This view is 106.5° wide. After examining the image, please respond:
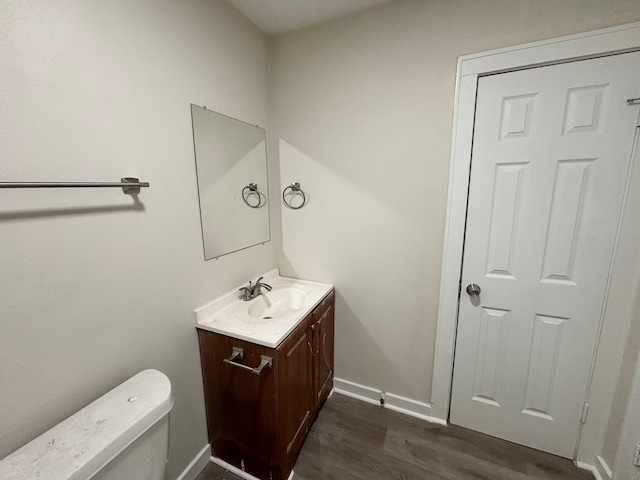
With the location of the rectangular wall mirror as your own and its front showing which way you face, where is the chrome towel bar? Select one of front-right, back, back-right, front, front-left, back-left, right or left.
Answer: right

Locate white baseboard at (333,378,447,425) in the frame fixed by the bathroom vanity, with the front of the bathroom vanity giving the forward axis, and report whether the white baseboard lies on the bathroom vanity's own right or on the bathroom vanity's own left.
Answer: on the bathroom vanity's own left

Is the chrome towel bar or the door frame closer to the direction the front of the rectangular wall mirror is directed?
the door frame

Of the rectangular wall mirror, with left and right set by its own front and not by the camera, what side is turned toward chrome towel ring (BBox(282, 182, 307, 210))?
left

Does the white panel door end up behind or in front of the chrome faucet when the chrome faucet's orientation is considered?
in front

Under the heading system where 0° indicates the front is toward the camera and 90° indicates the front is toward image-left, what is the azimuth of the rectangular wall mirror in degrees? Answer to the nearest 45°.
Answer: approximately 315°

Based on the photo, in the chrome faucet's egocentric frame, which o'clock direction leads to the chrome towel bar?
The chrome towel bar is roughly at 3 o'clock from the chrome faucet.

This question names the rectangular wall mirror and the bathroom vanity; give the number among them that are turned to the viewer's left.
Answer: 0

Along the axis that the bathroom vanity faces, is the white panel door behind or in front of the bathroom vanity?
in front
